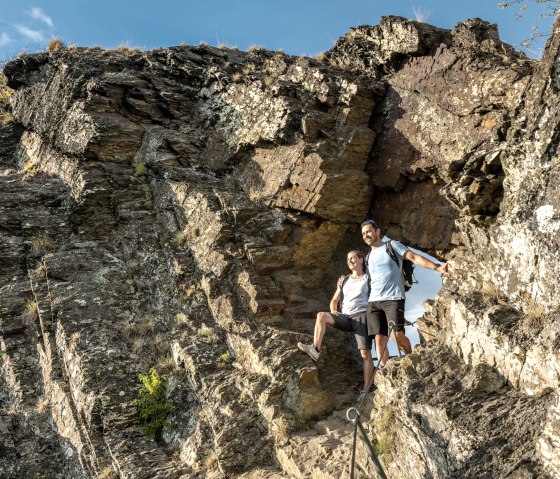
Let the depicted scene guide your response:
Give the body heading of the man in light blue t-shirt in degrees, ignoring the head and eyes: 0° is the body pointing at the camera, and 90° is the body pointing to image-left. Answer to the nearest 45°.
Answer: approximately 45°

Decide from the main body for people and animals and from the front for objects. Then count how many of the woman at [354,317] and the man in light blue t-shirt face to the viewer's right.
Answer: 0

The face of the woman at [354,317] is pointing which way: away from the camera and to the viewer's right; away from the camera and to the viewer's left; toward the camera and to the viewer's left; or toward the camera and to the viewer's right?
toward the camera and to the viewer's left

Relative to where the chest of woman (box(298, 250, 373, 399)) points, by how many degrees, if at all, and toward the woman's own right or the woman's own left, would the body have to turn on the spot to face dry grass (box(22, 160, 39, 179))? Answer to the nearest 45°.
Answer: approximately 90° to the woman's own right

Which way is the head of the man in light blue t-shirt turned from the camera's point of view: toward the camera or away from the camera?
toward the camera

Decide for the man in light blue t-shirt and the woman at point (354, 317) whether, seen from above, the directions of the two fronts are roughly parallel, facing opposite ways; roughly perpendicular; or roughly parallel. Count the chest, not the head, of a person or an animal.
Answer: roughly parallel

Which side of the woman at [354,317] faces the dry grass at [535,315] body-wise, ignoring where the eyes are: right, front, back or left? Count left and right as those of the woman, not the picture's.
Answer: left

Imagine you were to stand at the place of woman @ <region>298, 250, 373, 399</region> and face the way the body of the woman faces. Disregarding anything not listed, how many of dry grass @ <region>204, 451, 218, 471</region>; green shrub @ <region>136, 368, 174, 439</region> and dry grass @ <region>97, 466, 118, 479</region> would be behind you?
0
